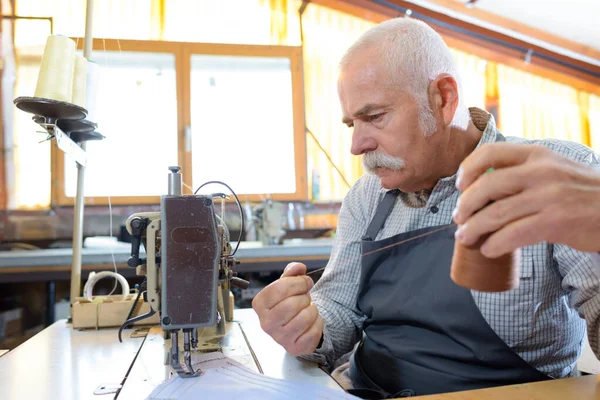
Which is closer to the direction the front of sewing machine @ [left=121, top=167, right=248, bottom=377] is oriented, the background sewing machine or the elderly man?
the elderly man

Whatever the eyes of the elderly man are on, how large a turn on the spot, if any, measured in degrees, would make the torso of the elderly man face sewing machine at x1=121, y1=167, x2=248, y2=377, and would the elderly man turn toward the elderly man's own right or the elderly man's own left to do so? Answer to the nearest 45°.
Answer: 0° — they already face it

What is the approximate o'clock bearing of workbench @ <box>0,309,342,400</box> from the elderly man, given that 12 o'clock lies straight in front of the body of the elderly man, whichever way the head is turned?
The workbench is roughly at 1 o'clock from the elderly man.

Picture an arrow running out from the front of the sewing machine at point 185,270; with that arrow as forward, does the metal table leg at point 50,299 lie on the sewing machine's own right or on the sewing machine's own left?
on the sewing machine's own left

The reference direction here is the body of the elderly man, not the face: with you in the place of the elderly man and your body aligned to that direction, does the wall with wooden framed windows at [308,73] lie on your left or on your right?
on your right

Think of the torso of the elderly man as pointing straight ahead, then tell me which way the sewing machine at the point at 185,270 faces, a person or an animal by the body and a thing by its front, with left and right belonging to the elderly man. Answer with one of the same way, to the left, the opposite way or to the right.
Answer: the opposite way

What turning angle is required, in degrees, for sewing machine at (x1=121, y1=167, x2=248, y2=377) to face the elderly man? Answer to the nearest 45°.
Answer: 0° — it already faces them

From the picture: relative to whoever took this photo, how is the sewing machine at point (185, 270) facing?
facing to the right of the viewer

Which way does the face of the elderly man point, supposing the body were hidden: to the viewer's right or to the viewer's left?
to the viewer's left

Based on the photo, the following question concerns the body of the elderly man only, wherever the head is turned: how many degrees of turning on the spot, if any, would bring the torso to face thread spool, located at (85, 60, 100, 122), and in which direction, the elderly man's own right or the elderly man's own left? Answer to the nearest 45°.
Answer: approximately 45° to the elderly man's own right

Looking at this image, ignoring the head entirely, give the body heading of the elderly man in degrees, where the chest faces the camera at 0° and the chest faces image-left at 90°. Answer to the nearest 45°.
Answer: approximately 45°

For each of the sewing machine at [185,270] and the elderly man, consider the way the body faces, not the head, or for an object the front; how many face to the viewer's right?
1

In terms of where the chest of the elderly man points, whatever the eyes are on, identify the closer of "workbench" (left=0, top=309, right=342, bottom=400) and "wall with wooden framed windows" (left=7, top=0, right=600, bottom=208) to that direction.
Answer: the workbench

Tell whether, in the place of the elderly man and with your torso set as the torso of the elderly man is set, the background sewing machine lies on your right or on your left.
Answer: on your right
